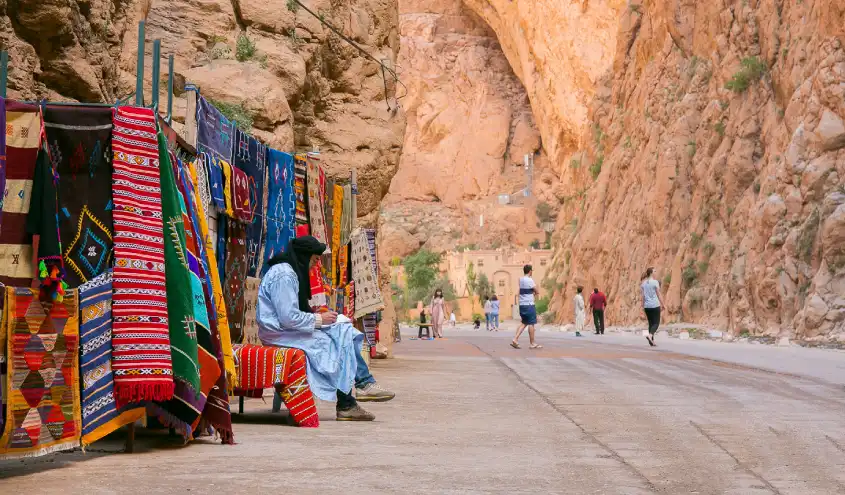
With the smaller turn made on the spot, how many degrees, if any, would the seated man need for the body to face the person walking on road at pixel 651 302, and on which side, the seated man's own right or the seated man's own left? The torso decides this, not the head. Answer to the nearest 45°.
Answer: approximately 45° to the seated man's own left

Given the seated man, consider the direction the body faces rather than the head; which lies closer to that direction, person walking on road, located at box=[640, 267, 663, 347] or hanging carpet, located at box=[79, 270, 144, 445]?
the person walking on road

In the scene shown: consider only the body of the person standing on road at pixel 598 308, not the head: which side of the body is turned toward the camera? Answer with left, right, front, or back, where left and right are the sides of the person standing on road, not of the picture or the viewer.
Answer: back

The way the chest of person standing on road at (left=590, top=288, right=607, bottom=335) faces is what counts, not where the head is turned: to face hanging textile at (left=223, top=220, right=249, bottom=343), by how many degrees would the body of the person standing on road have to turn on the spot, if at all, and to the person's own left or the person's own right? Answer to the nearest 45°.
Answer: approximately 180°

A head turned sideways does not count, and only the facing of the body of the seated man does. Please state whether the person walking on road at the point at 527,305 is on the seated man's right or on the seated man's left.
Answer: on the seated man's left

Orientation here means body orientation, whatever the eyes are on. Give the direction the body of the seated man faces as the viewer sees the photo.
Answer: to the viewer's right

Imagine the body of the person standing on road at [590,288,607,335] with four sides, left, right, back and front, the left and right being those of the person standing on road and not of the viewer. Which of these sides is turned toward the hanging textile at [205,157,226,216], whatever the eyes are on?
back

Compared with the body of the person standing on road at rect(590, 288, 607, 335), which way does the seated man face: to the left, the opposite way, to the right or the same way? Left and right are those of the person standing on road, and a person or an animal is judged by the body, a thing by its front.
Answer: to the right

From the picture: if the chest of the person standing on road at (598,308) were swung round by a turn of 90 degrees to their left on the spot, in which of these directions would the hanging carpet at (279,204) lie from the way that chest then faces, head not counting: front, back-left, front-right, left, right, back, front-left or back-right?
left

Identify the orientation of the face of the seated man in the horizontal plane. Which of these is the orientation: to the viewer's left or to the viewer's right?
to the viewer's right

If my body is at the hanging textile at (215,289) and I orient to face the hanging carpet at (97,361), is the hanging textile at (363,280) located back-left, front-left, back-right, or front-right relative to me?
back-right
